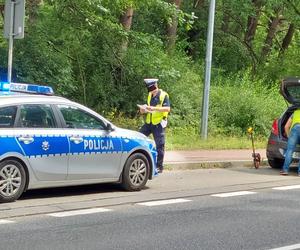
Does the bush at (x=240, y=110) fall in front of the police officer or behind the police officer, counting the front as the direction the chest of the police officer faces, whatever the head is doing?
behind

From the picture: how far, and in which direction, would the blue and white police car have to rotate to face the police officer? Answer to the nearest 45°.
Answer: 0° — it already faces them

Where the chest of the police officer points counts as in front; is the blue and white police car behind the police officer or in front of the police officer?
in front

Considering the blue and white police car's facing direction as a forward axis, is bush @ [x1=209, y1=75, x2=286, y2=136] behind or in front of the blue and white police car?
in front

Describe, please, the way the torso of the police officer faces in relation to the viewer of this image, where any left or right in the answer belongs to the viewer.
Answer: facing the viewer and to the left of the viewer

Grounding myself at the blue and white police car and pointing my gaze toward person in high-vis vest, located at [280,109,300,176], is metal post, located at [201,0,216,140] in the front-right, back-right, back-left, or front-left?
front-left

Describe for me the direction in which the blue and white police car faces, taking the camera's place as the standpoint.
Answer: facing away from the viewer and to the right of the viewer
